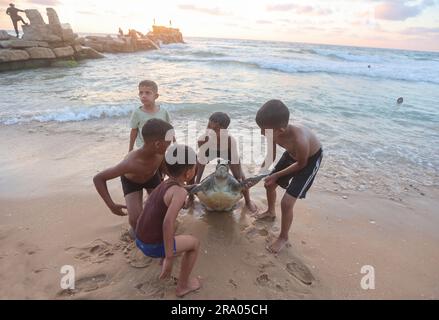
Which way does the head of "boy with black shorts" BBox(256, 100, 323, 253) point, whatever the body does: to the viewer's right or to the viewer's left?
to the viewer's left

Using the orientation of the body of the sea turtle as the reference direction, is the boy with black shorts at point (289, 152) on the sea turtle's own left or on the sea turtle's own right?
on the sea turtle's own left

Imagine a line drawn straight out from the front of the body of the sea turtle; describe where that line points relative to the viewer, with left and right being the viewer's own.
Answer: facing the viewer

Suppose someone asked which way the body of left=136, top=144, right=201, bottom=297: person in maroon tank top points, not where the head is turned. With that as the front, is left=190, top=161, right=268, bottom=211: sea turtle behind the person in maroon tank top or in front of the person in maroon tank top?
in front

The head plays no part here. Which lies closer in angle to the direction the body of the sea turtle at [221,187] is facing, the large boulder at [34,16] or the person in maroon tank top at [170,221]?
the person in maroon tank top
